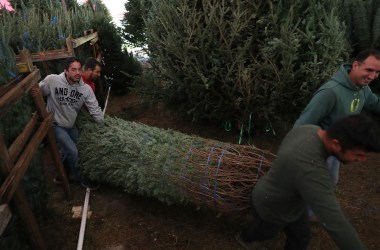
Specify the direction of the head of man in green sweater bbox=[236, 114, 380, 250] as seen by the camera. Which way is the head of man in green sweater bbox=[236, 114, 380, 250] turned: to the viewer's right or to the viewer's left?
to the viewer's right

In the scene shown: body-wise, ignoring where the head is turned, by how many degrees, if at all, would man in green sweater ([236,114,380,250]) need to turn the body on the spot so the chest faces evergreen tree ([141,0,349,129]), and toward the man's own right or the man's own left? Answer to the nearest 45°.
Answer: approximately 90° to the man's own left

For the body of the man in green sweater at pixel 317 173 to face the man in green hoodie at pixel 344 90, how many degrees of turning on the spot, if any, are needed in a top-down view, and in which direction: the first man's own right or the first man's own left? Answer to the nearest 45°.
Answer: approximately 90° to the first man's own left

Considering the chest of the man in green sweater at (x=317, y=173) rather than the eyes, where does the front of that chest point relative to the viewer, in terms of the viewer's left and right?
facing to the right of the viewer

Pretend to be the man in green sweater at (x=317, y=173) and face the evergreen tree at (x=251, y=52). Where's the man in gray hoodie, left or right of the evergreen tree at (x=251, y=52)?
left

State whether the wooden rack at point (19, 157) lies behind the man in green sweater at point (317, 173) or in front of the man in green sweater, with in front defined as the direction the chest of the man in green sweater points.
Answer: behind
